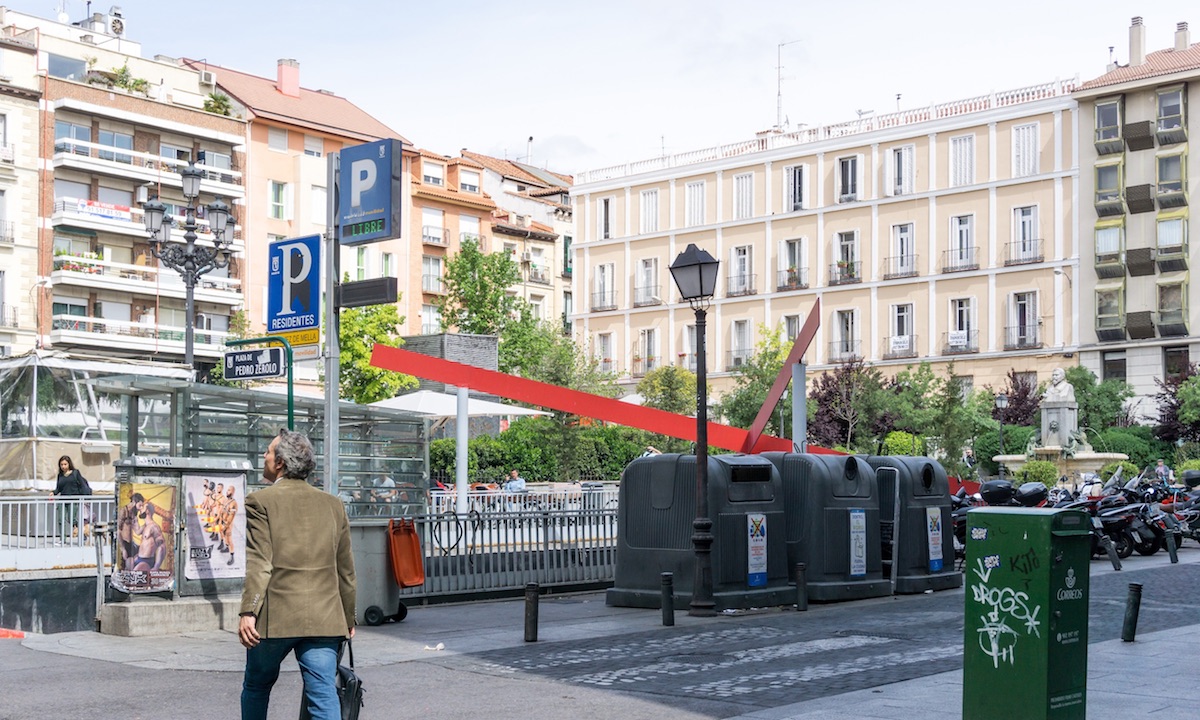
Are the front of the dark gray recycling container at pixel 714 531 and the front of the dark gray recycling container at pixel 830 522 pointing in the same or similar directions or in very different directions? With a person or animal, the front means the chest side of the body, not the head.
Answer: same or similar directions

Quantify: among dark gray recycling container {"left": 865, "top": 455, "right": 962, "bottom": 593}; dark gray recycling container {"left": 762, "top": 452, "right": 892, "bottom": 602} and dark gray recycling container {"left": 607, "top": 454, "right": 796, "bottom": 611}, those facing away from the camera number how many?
0

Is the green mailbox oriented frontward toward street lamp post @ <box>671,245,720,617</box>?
no

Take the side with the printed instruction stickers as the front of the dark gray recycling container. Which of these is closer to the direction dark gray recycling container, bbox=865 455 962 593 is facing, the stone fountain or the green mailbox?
the green mailbox

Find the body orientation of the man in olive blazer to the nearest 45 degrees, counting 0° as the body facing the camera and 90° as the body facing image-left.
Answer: approximately 135°

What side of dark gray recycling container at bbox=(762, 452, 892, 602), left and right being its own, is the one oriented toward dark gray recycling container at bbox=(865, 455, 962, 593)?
left

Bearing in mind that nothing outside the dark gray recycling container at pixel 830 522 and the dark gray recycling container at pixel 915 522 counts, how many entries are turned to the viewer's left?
0

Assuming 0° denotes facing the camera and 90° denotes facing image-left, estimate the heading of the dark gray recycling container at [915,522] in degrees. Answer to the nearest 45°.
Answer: approximately 315°

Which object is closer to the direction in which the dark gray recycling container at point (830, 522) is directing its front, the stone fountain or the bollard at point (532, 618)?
the bollard

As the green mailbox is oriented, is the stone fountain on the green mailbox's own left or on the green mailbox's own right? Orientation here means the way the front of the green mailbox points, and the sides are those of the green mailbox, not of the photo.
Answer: on the green mailbox's own left

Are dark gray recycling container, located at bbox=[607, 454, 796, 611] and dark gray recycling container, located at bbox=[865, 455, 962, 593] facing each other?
no

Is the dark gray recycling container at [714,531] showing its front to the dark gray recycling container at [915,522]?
no

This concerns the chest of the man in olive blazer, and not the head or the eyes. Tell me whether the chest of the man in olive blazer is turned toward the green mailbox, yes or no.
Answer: no

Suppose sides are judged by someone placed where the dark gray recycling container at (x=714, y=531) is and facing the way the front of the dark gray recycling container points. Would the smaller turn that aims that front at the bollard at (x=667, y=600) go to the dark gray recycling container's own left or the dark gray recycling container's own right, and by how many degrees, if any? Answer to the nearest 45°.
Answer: approximately 45° to the dark gray recycling container's own right

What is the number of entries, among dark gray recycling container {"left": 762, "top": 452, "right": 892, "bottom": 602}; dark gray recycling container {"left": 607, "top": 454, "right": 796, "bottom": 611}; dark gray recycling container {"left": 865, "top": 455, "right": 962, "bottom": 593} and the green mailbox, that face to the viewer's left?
0

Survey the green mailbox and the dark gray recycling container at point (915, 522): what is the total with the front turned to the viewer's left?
0

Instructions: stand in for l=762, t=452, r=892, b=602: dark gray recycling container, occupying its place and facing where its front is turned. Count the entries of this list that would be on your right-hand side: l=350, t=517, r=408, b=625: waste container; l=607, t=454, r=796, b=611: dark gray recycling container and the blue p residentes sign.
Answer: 3

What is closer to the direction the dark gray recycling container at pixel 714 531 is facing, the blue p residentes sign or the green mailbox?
the green mailbox

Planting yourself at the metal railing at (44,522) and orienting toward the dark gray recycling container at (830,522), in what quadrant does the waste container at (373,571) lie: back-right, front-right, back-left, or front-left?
front-right
